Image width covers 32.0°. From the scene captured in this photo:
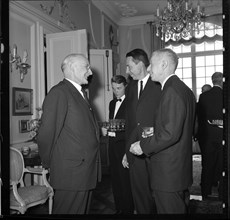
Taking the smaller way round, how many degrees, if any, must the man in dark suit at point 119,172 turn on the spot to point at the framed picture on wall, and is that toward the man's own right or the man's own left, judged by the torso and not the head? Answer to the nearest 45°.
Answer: approximately 45° to the man's own right

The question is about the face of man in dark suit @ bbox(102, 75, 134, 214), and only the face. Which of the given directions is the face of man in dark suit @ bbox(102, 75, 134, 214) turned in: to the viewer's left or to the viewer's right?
to the viewer's left

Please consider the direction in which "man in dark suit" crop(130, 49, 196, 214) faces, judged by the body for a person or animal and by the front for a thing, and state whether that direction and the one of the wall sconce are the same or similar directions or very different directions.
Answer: very different directions

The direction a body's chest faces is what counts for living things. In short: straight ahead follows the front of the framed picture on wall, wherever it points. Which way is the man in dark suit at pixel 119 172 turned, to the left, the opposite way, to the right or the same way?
to the right

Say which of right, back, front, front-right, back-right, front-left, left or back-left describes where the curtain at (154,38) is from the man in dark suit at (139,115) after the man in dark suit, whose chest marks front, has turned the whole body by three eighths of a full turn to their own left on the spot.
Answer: left

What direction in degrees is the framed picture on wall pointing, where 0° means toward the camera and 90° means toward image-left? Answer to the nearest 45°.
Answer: approximately 315°

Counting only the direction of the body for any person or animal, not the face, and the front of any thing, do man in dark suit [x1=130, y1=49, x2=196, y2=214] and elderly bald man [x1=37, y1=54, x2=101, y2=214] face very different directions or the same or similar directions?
very different directions

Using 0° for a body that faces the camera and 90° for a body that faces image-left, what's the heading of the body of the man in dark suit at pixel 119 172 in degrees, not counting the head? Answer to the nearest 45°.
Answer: approximately 45°

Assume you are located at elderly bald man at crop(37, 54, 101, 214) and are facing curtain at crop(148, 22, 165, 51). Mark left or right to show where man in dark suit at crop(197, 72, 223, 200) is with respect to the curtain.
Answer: right

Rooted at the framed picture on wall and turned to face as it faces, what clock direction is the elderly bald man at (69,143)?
The elderly bald man is roughly at 1 o'clock from the framed picture on wall.

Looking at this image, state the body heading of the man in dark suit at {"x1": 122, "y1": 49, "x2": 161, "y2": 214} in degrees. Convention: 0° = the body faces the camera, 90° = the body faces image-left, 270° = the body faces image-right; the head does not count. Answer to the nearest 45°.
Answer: approximately 45°

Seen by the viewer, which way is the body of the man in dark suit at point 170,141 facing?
to the viewer's left

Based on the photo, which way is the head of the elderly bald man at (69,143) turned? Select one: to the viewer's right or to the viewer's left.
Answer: to the viewer's right
